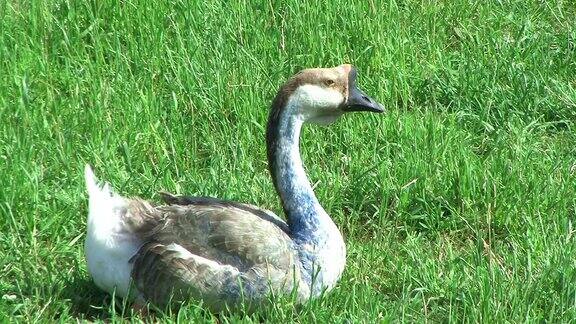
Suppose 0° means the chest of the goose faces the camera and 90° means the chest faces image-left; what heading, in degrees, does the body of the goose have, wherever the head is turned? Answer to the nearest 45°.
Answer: approximately 270°
